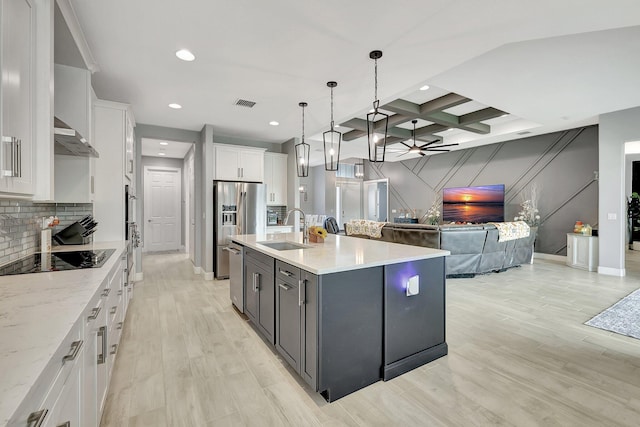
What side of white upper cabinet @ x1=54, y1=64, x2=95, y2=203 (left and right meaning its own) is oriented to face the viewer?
right

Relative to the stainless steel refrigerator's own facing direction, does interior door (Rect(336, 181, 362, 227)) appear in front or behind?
behind

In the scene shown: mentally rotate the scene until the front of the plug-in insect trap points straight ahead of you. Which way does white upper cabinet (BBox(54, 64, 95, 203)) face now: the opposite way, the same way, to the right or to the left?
to the left

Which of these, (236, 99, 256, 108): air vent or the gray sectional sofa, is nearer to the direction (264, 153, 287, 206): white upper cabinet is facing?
the air vent

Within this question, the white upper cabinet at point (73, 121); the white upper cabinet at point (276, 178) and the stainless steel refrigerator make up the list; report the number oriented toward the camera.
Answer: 2

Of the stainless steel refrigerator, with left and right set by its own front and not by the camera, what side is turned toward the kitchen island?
front

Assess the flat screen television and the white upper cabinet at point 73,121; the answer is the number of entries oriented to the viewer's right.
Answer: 1

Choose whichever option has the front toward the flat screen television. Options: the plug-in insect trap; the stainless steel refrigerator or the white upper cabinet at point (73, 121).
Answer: the white upper cabinet

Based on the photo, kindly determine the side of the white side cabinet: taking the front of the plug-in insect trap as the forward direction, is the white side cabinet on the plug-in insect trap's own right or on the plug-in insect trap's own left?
on the plug-in insect trap's own left
